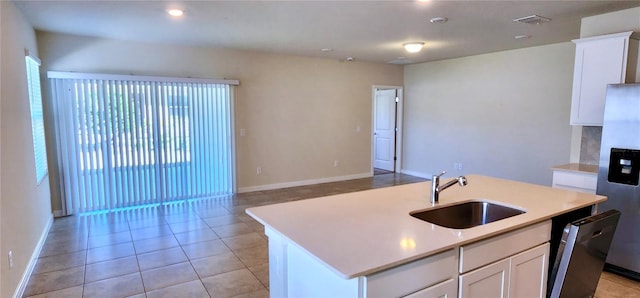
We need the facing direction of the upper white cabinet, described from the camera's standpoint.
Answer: facing the viewer and to the left of the viewer

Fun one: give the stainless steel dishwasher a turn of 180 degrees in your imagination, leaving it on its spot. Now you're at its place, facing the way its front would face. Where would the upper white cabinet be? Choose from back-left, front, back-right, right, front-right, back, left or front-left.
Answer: front-right

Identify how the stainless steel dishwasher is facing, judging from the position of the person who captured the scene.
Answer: facing the viewer and to the right of the viewer

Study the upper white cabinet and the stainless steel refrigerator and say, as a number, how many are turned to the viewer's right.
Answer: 0

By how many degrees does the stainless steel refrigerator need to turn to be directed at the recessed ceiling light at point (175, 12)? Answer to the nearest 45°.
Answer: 0° — it already faces it

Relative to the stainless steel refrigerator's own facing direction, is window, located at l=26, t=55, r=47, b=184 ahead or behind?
ahead

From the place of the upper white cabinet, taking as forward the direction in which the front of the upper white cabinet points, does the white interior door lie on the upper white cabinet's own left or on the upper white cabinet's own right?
on the upper white cabinet's own right

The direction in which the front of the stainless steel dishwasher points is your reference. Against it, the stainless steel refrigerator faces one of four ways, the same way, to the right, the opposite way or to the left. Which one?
to the right
